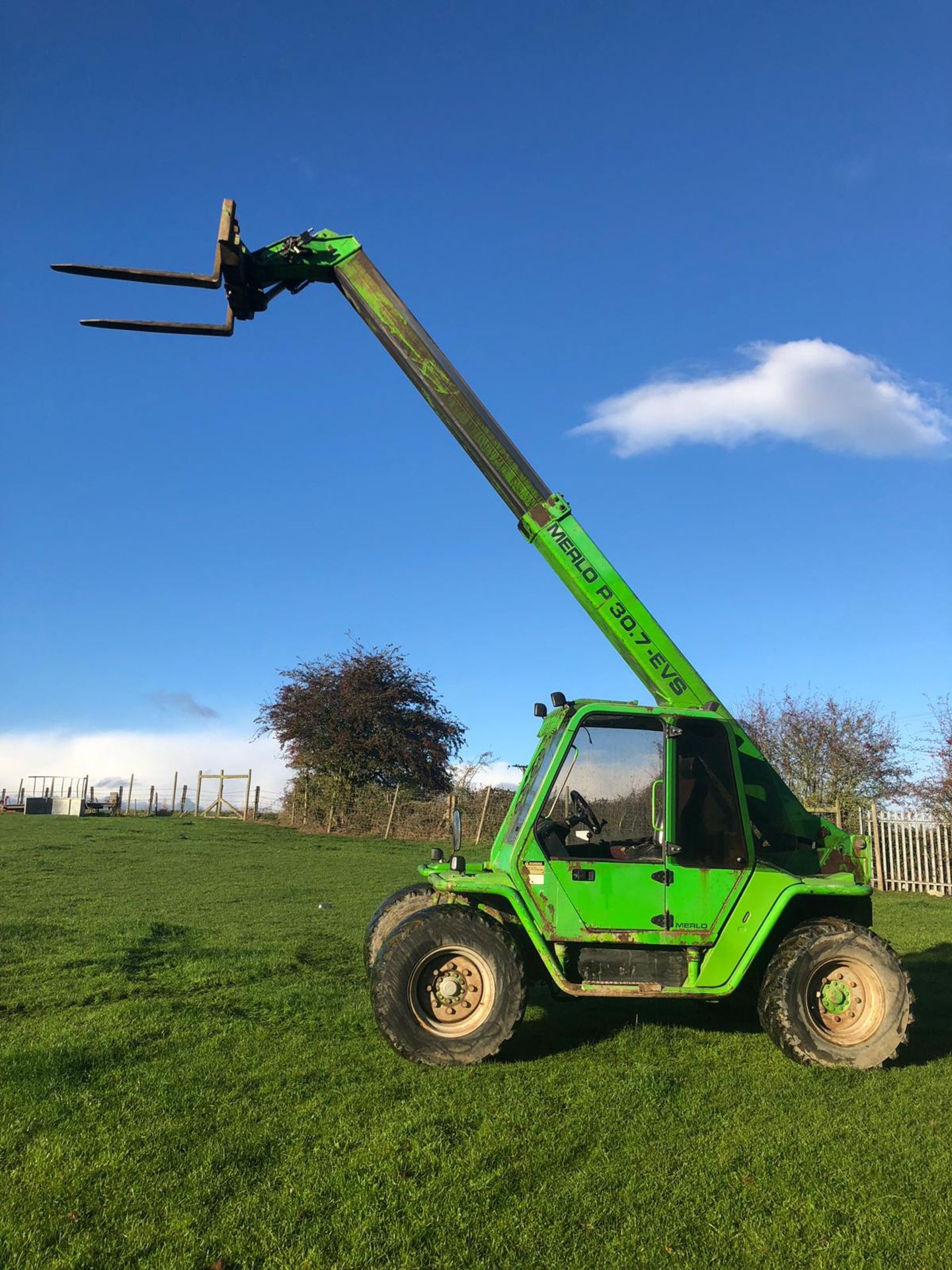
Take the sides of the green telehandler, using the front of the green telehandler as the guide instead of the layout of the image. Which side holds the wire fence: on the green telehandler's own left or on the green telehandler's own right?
on the green telehandler's own right

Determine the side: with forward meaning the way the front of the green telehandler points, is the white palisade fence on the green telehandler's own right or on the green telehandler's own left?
on the green telehandler's own right

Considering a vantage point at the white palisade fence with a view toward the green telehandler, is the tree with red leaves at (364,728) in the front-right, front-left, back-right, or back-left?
back-right

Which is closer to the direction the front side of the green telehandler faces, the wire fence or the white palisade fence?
the wire fence

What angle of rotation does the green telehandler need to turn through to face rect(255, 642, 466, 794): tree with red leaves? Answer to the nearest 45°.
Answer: approximately 90° to its right

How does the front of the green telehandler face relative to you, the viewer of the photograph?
facing to the left of the viewer

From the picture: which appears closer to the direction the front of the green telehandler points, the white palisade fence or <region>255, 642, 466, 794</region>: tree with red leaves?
the tree with red leaves
